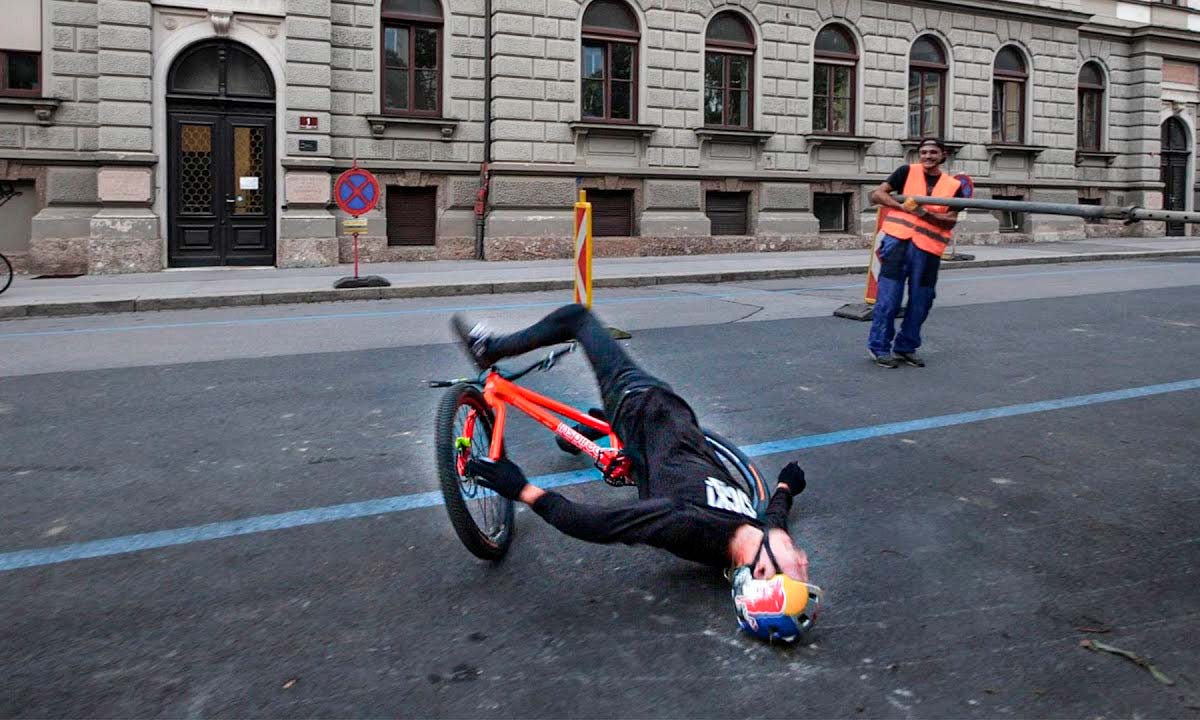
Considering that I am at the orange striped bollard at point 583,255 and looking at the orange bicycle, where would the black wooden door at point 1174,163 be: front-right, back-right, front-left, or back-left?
back-left

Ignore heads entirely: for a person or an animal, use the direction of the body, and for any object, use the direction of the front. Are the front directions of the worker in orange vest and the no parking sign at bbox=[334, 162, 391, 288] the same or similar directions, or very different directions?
same or similar directions

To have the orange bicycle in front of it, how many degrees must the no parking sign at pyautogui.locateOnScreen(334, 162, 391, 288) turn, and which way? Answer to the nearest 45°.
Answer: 0° — it already faces it

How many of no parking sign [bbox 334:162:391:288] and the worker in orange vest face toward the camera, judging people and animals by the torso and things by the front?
2

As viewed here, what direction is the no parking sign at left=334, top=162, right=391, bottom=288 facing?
toward the camera

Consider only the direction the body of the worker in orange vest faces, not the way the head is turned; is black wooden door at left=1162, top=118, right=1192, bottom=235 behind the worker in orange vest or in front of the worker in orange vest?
behind

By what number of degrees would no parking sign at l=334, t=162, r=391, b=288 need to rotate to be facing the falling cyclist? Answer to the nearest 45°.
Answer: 0° — it already faces them

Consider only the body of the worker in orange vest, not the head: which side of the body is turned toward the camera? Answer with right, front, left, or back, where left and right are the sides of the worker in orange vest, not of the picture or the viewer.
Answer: front

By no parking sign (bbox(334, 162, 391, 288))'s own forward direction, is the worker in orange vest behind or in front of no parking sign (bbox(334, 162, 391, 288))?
in front
